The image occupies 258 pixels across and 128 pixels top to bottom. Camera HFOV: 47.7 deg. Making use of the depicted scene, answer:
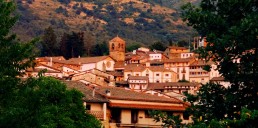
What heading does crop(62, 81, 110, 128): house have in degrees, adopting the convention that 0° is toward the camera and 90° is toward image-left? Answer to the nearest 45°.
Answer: approximately 0°
